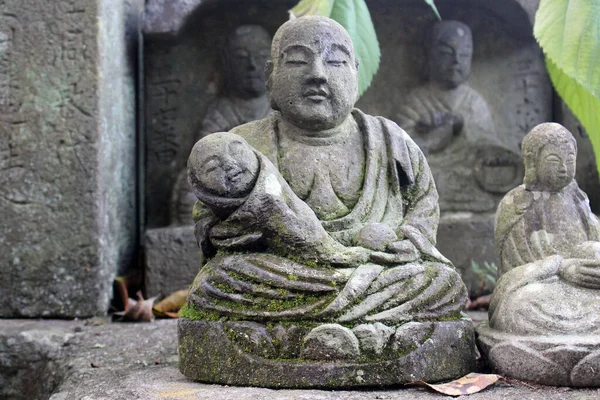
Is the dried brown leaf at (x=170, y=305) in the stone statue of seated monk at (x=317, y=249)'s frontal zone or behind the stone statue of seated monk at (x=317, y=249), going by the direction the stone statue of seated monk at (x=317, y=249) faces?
behind

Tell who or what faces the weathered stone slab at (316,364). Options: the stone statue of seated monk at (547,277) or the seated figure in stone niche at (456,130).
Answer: the seated figure in stone niche

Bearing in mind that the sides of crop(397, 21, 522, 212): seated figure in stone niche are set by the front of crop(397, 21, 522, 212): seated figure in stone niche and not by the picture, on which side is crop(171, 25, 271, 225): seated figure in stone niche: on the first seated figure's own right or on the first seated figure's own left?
on the first seated figure's own right

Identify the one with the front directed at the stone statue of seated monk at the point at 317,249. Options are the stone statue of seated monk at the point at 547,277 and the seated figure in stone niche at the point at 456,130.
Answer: the seated figure in stone niche

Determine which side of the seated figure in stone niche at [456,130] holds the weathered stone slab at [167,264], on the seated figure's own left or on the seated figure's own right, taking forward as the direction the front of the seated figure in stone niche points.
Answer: on the seated figure's own right

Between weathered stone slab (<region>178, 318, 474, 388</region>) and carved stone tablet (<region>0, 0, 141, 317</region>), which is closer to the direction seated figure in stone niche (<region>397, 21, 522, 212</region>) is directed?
the weathered stone slab

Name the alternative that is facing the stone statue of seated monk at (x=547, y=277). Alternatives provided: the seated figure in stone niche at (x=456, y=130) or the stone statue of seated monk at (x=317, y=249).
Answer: the seated figure in stone niche

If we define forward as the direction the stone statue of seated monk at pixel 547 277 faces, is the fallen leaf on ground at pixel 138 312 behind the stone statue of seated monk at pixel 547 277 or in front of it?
behind

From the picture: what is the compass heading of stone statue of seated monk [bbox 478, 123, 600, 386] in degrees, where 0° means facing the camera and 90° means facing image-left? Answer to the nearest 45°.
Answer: approximately 315°
